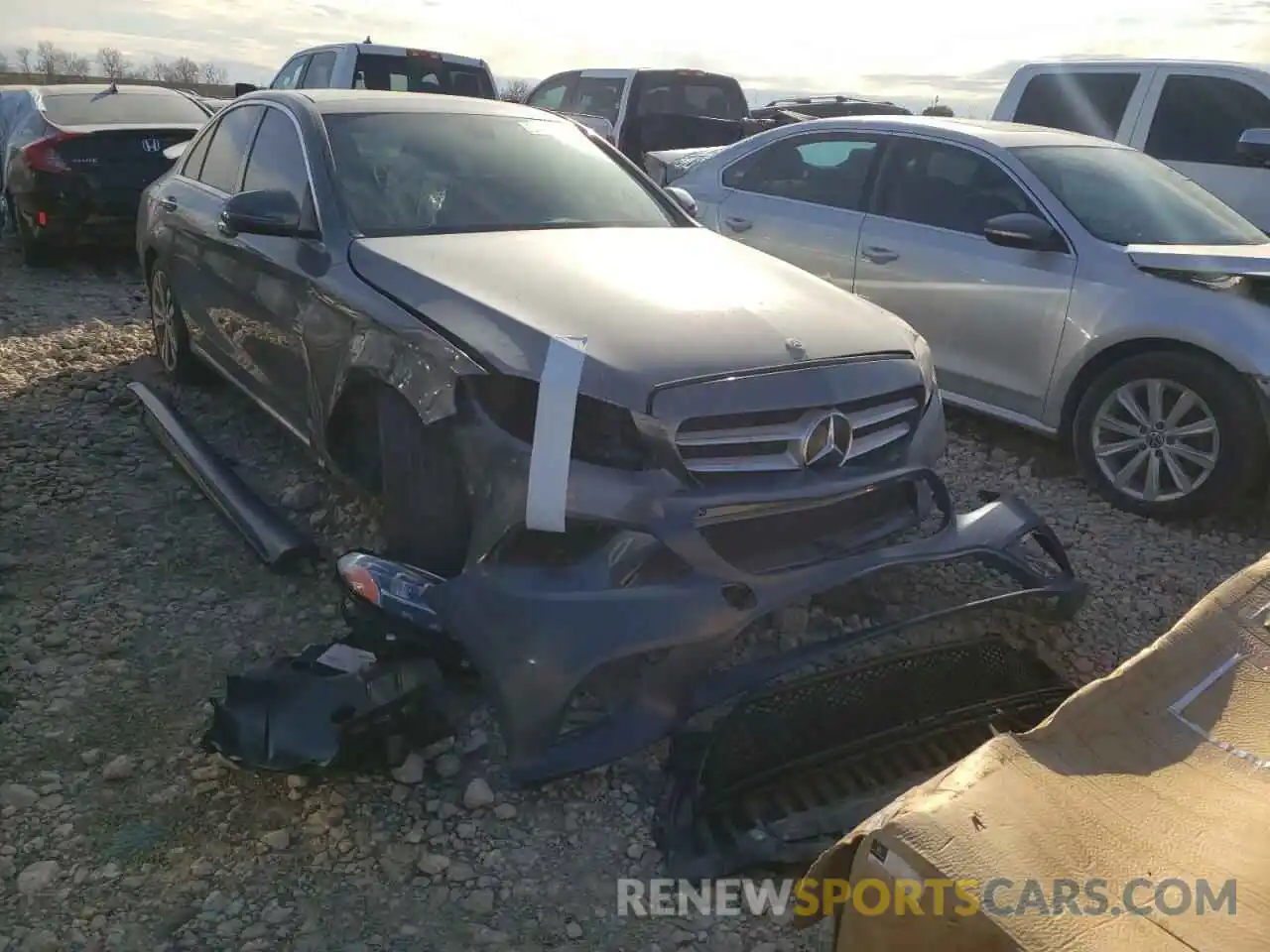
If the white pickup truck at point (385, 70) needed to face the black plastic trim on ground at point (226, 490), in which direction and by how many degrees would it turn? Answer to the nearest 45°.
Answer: approximately 135° to its left

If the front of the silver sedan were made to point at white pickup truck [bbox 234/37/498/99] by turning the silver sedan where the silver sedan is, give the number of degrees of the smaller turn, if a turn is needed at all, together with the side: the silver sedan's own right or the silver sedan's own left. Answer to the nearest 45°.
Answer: approximately 180°

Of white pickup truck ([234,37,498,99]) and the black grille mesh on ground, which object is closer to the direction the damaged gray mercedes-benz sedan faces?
the black grille mesh on ground

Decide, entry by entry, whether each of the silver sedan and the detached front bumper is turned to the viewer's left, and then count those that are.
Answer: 0

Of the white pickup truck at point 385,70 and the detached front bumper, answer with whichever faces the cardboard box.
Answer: the detached front bumper

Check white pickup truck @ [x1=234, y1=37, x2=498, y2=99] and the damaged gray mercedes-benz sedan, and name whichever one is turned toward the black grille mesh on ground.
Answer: the damaged gray mercedes-benz sedan

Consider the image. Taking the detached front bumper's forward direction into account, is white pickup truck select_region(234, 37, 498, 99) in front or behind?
behind

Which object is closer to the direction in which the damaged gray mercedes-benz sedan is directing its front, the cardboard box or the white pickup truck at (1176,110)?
the cardboard box

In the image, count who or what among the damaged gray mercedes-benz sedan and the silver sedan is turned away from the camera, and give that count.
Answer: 0

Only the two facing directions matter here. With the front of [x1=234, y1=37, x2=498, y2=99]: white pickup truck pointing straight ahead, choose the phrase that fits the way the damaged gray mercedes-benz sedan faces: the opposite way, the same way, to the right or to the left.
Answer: the opposite way

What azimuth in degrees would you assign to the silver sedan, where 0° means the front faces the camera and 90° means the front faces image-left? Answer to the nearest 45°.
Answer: approximately 315°

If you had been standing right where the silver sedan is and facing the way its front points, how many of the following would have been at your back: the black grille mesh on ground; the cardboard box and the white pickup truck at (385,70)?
1

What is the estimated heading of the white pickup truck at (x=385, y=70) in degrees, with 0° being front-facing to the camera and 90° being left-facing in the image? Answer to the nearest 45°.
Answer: approximately 135°
